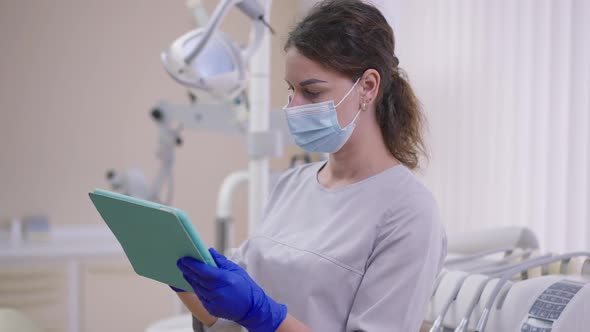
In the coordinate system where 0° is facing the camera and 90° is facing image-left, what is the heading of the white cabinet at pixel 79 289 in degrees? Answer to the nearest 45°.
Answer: approximately 0°

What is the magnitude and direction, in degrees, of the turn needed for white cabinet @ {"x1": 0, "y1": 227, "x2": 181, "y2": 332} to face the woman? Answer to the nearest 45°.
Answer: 0° — it already faces them

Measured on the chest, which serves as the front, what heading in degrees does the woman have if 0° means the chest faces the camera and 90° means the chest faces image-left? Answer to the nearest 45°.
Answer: approximately 45°

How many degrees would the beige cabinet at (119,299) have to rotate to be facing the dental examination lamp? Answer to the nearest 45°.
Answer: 0° — it already faces it

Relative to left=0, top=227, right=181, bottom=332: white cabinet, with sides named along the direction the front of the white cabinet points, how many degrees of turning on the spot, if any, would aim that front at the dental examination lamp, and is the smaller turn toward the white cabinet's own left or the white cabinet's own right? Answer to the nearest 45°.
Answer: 0° — it already faces it

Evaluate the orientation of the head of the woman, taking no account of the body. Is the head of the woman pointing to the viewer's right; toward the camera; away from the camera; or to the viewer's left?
to the viewer's left
